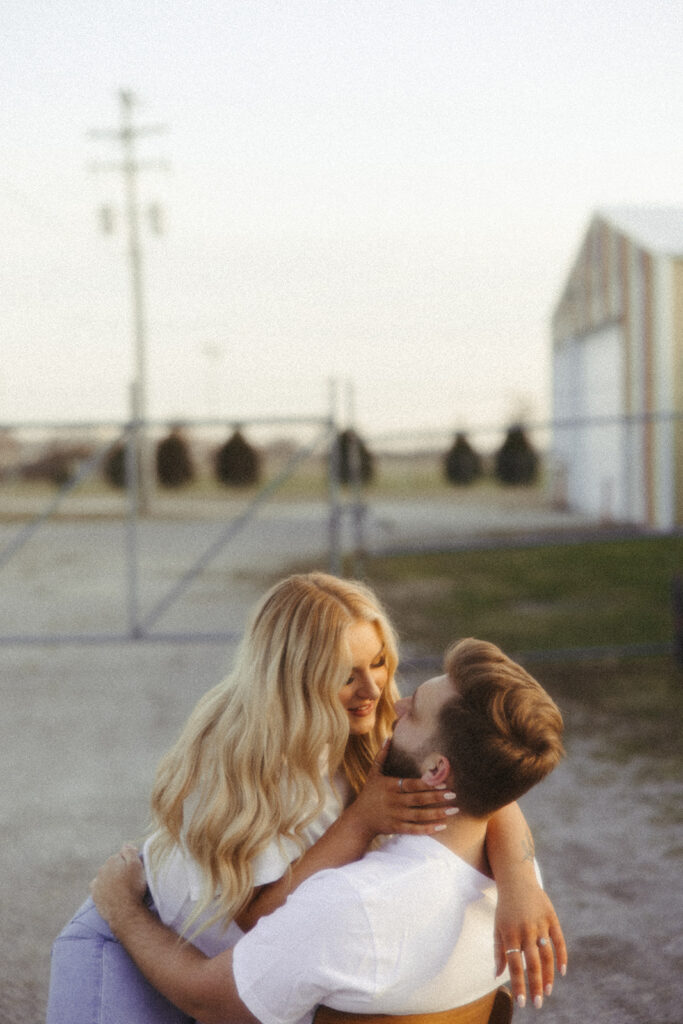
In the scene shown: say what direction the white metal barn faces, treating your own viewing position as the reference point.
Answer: facing the viewer and to the left of the viewer

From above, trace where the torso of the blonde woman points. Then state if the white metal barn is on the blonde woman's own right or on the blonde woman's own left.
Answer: on the blonde woman's own left

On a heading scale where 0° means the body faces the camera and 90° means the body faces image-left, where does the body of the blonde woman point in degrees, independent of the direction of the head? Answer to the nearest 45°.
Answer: approximately 270°

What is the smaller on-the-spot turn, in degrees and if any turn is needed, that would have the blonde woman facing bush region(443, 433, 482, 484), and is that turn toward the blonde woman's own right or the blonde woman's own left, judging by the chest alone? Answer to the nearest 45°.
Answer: approximately 90° to the blonde woman's own left

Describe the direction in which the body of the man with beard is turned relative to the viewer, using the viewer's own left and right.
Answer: facing away from the viewer and to the left of the viewer

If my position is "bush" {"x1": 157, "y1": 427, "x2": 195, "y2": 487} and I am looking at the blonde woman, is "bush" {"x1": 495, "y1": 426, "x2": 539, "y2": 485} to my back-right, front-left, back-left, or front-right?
front-left

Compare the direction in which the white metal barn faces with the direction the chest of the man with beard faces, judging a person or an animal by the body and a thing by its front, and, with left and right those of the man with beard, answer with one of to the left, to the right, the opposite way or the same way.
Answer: to the left

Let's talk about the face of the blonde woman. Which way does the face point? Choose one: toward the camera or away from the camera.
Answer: toward the camera

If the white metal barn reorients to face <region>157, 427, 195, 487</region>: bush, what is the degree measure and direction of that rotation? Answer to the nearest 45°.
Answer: approximately 90° to its right

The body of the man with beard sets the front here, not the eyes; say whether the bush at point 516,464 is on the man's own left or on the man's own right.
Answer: on the man's own right
